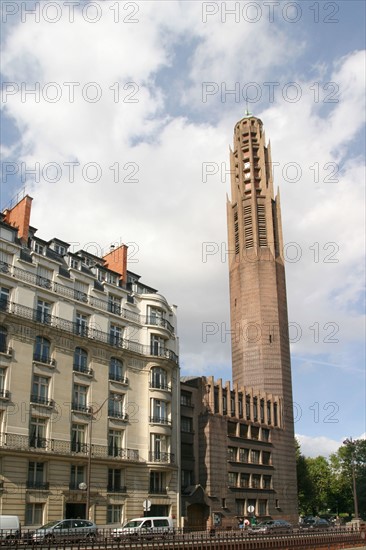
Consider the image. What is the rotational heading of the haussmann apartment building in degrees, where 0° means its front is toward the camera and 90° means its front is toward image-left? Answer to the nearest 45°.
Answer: approximately 315°

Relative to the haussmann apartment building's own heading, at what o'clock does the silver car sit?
The silver car is roughly at 1 o'clock from the haussmann apartment building.
